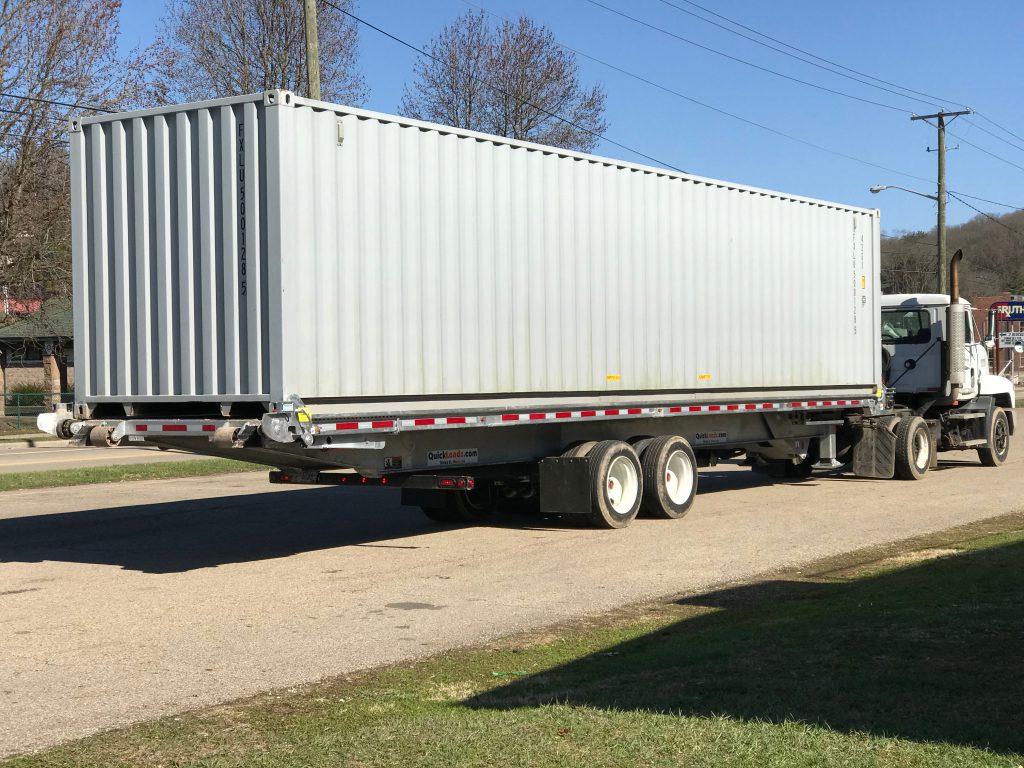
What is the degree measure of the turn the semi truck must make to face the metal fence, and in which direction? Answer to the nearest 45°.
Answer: approximately 90° to its left

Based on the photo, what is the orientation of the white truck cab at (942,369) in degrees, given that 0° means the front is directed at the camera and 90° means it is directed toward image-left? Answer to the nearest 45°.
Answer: approximately 225°

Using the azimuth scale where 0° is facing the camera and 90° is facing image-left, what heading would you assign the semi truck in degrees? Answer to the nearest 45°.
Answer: approximately 225°

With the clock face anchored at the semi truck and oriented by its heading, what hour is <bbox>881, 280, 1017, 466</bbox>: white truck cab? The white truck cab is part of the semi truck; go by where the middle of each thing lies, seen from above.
The white truck cab is roughly at 12 o'clock from the semi truck.
